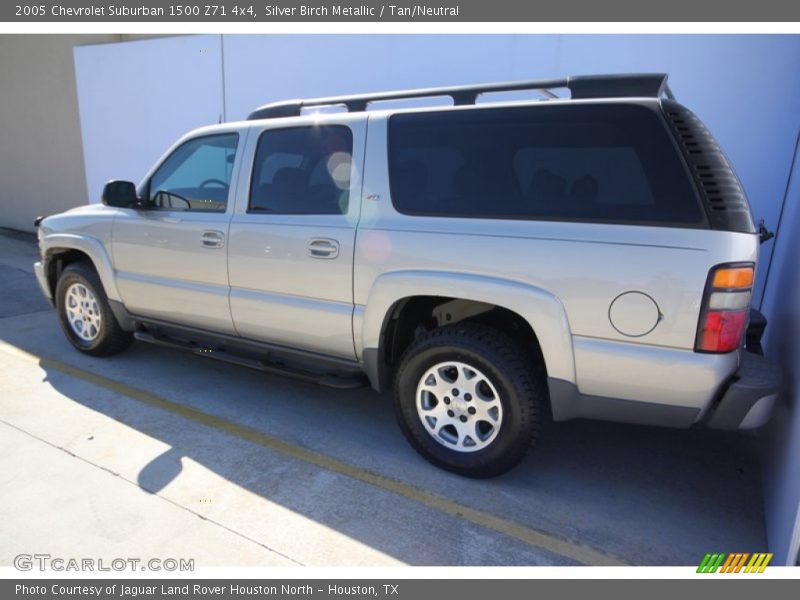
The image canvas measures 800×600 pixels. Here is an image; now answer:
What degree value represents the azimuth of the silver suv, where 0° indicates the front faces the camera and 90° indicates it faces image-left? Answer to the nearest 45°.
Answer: approximately 135°
